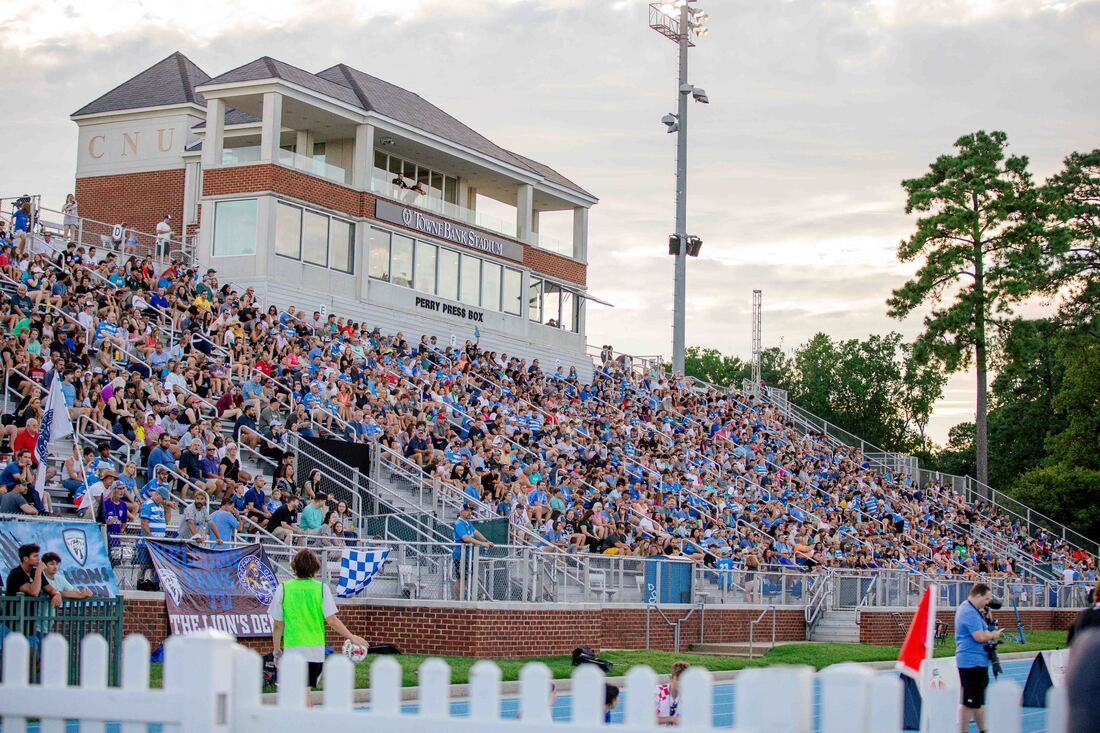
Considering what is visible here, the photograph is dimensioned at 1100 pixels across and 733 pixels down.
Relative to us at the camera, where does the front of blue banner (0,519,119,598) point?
facing the viewer

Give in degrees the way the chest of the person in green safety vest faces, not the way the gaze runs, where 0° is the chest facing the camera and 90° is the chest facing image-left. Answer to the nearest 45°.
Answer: approximately 180°

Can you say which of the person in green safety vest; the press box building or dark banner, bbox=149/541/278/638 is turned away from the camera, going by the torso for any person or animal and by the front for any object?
the person in green safety vest

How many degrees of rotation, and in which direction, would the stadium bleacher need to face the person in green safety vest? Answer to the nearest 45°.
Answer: approximately 45° to its right

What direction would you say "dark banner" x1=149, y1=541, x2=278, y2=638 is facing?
toward the camera

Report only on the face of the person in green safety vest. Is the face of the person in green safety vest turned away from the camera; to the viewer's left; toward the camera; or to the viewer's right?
away from the camera

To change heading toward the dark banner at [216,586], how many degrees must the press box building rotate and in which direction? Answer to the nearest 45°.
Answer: approximately 45° to its right

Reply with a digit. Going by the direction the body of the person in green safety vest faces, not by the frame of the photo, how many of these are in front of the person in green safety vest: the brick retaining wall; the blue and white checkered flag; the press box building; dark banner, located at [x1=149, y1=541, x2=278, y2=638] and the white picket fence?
4

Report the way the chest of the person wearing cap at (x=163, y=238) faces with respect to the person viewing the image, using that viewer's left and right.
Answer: facing the viewer and to the right of the viewer

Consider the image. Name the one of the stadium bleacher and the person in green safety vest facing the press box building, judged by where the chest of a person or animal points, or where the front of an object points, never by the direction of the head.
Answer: the person in green safety vest

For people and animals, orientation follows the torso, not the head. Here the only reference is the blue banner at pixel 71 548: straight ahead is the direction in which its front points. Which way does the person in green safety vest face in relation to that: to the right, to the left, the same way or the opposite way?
the opposite way

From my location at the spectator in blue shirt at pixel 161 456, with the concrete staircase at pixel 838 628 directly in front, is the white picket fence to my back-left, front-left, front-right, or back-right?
back-right

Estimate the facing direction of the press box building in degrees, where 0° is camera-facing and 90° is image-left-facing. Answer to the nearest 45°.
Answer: approximately 315°

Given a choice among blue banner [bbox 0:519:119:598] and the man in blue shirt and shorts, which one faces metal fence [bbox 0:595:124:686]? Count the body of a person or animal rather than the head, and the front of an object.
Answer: the blue banner
